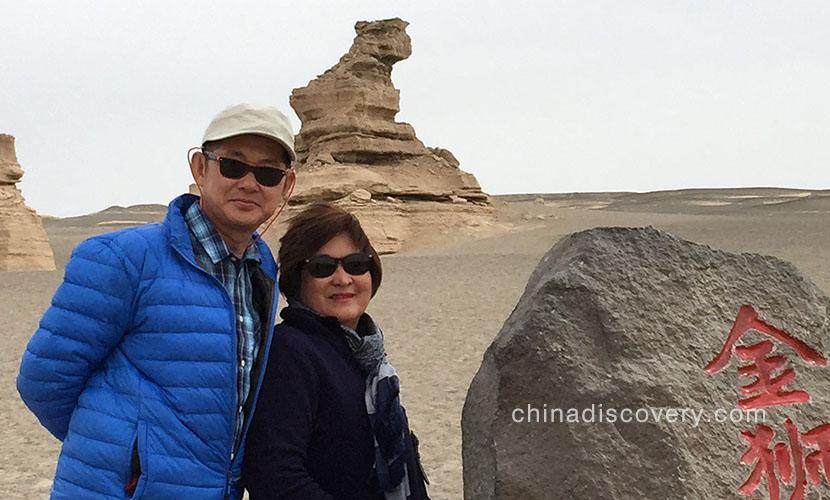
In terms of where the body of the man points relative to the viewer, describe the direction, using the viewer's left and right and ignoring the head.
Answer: facing the viewer and to the right of the viewer

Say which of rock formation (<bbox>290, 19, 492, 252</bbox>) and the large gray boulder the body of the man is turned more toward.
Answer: the large gray boulder

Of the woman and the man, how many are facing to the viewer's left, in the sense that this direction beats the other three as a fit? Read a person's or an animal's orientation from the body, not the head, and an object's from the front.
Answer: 0

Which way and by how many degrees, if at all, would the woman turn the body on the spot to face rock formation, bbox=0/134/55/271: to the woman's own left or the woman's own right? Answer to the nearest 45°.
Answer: approximately 180°

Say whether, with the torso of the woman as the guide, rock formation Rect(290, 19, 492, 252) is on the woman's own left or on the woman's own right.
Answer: on the woman's own left

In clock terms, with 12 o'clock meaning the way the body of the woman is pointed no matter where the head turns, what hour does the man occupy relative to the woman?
The man is roughly at 4 o'clock from the woman.
